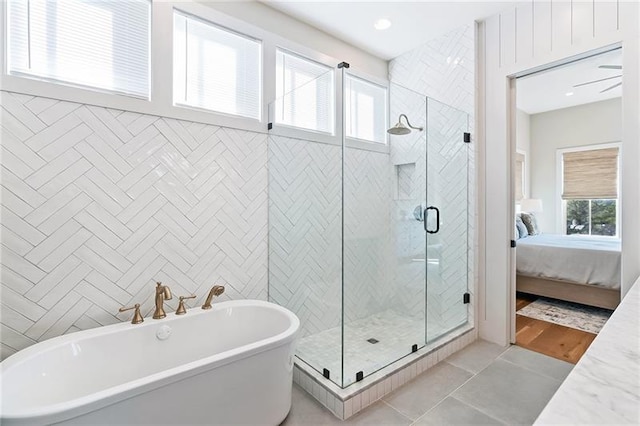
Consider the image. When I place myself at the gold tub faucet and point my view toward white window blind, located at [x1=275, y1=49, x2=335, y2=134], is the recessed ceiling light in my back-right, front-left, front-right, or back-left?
front-right

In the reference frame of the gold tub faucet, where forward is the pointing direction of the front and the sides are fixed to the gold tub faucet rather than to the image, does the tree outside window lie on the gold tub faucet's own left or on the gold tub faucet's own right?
on the gold tub faucet's own left

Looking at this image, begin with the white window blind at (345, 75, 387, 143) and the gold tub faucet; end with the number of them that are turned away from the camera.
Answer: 0

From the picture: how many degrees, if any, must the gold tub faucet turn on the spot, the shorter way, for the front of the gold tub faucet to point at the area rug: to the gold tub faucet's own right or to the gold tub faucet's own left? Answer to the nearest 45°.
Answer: approximately 45° to the gold tub faucet's own left

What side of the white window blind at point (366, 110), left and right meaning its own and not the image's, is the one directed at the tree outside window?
left

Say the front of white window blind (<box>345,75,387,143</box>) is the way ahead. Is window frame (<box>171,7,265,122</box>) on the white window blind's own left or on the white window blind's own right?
on the white window blind's own right

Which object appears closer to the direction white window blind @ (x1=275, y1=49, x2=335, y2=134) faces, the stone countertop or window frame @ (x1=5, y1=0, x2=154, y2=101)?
the stone countertop

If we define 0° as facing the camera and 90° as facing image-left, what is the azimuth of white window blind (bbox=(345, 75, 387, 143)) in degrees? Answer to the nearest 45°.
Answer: approximately 315°

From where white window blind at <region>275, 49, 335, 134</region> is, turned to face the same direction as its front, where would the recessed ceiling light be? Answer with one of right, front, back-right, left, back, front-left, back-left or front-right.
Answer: front-left

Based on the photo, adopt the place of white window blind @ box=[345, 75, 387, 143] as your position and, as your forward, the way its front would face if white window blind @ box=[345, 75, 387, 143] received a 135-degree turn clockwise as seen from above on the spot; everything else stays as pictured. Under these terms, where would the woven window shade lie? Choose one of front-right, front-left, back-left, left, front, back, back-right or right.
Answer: back-right

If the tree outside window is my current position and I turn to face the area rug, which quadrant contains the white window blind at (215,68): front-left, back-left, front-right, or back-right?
front-right

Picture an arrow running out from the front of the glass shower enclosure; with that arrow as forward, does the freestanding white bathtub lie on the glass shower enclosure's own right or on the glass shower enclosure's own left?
on the glass shower enclosure's own right

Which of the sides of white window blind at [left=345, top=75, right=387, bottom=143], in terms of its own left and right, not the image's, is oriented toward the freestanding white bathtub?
right

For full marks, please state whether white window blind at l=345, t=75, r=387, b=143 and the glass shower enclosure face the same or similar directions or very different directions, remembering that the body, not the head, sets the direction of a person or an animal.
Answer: same or similar directions

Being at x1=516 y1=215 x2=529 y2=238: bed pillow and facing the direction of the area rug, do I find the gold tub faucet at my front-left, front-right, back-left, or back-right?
front-right
